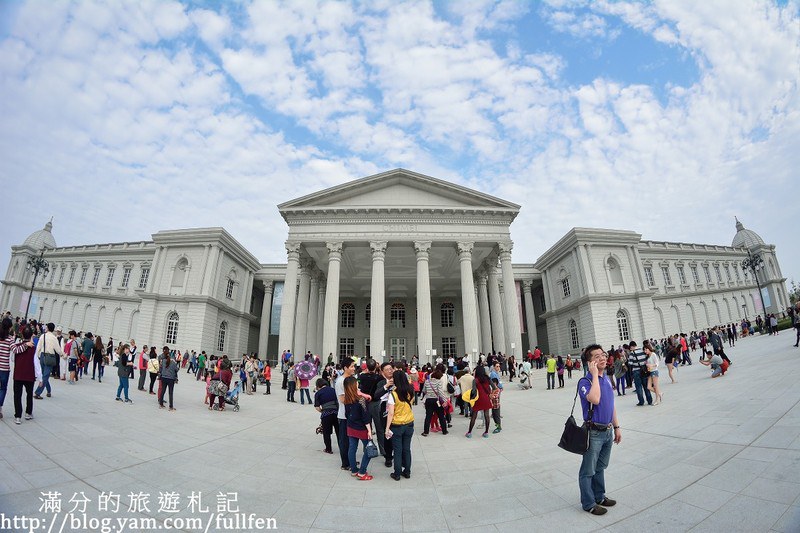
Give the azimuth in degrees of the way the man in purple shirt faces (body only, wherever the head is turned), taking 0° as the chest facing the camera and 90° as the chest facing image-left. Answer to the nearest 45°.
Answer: approximately 315°

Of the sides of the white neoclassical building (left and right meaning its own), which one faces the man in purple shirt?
front

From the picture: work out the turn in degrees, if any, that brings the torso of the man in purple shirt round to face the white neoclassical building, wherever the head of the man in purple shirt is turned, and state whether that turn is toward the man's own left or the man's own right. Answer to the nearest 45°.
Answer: approximately 180°

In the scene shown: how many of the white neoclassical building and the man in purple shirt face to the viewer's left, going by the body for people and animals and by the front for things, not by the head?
0

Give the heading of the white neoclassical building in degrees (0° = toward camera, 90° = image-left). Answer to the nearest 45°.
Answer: approximately 0°
